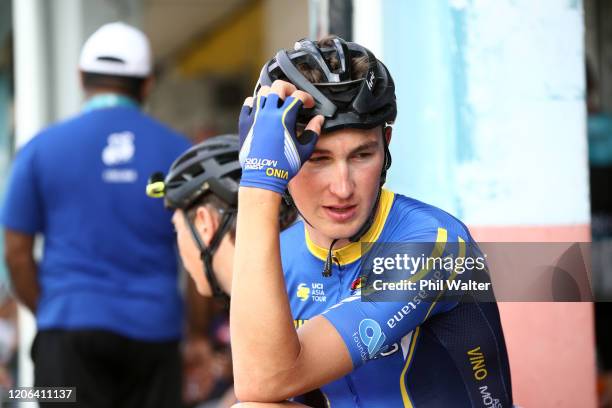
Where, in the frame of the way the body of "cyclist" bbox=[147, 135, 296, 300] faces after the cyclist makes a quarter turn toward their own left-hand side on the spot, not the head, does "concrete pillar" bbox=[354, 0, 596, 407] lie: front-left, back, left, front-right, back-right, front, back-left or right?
back-left

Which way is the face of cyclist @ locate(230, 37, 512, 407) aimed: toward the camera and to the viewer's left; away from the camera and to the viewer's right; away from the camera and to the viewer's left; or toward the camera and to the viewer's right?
toward the camera and to the viewer's left

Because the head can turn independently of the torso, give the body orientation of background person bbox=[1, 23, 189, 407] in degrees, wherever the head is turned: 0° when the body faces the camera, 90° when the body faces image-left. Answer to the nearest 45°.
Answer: approximately 180°

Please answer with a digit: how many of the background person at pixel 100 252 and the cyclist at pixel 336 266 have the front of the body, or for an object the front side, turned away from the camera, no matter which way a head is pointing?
1

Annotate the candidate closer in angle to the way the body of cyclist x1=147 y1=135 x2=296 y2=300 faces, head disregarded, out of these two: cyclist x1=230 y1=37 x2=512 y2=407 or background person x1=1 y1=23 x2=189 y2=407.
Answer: the background person

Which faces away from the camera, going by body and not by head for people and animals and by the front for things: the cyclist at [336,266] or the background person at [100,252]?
the background person

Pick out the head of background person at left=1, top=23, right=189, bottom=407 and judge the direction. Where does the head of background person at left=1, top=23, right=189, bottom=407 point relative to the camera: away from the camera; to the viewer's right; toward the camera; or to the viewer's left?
away from the camera

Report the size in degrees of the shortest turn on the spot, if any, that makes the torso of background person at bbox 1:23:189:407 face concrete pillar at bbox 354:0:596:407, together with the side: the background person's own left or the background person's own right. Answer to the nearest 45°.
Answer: approximately 135° to the background person's own right

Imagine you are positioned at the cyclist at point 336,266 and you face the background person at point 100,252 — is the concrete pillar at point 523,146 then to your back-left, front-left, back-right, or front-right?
front-right

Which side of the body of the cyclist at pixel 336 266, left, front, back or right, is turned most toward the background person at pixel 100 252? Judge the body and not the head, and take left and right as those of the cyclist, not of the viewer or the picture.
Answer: right

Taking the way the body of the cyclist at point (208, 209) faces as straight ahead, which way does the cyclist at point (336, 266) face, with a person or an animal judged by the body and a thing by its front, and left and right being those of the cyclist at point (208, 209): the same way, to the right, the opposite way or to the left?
to the left

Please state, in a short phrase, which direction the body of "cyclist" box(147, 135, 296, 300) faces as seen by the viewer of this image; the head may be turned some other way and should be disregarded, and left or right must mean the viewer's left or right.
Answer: facing away from the viewer and to the left of the viewer

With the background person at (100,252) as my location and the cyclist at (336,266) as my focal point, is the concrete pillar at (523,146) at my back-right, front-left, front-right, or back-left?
front-left

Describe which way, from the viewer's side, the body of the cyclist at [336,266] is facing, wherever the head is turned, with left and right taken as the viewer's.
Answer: facing the viewer and to the left of the viewer
